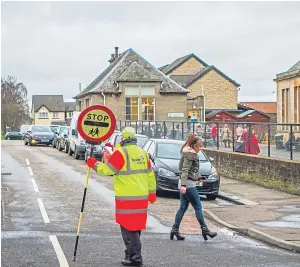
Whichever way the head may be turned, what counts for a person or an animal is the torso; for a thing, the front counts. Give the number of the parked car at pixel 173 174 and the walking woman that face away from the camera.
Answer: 0

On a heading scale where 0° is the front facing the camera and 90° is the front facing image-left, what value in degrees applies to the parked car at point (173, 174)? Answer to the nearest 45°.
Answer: approximately 315°

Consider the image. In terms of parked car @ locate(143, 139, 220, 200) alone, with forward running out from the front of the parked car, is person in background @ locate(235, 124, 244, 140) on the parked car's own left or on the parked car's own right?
on the parked car's own left
